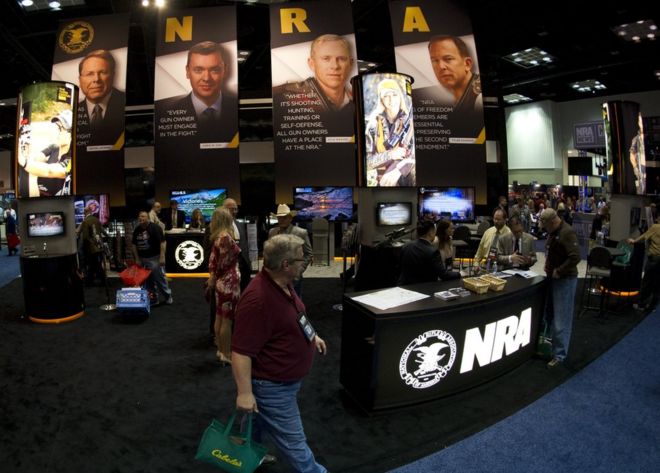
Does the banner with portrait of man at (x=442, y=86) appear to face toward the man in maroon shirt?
yes

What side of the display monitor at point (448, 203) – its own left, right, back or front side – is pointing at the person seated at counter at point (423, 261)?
front

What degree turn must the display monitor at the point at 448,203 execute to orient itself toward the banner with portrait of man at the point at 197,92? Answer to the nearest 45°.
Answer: approximately 45° to its right

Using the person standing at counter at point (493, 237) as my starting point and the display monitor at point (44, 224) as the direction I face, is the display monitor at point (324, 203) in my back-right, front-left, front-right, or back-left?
front-right

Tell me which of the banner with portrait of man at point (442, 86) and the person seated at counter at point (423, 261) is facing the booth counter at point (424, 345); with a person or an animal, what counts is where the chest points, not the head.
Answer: the banner with portrait of man

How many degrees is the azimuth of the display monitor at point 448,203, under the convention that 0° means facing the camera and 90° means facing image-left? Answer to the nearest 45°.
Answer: approximately 0°

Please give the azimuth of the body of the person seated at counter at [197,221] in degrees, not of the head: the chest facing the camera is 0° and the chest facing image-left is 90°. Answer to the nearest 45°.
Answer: approximately 0°

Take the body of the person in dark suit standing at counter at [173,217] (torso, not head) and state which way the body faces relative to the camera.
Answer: toward the camera

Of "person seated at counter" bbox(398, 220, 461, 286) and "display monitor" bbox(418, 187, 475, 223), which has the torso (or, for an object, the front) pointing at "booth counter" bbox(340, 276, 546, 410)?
the display monitor

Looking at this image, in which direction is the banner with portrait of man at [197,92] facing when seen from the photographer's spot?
facing the viewer

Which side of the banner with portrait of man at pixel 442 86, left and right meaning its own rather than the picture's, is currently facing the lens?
front

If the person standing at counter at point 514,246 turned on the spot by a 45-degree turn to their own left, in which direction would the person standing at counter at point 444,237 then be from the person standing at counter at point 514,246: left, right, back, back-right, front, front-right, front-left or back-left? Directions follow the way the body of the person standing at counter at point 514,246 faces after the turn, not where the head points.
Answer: right
